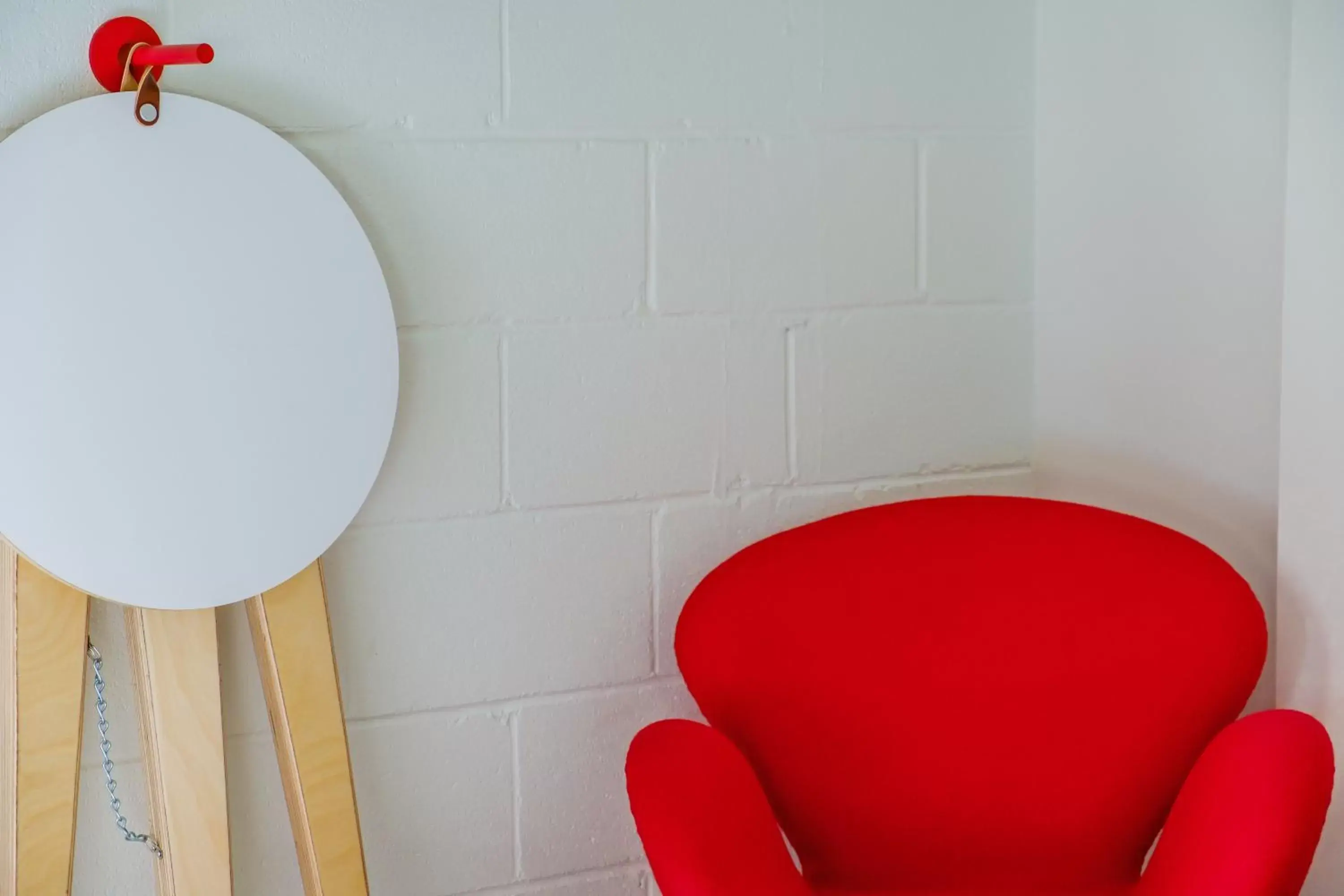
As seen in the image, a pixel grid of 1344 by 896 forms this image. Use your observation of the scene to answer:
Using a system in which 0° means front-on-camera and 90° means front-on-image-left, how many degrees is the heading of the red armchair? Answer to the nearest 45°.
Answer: approximately 0°

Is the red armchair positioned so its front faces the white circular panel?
no

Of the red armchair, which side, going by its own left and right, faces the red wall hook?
right
